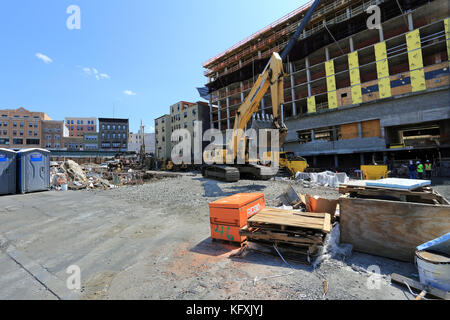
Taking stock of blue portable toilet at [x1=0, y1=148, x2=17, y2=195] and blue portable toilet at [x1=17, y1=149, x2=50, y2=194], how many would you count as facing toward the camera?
2

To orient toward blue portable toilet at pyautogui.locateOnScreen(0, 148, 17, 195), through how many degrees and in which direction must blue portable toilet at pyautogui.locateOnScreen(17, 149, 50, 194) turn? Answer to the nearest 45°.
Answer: approximately 90° to its right

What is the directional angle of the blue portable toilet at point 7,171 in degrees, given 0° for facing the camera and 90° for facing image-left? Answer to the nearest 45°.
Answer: approximately 0°

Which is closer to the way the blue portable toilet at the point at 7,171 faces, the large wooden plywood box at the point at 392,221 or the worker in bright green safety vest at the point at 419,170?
the large wooden plywood box

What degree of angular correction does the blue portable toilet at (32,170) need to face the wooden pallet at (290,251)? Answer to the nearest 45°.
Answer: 0° — it already faces it

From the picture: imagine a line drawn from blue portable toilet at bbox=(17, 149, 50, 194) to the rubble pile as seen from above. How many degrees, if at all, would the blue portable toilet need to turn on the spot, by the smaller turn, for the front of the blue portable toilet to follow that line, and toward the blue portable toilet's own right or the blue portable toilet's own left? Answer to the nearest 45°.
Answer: approximately 135° to the blue portable toilet's own left

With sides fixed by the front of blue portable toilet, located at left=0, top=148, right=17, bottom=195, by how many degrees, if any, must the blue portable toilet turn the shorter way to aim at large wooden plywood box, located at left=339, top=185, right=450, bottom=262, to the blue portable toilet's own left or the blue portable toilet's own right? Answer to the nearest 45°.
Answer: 0° — it already faces it
